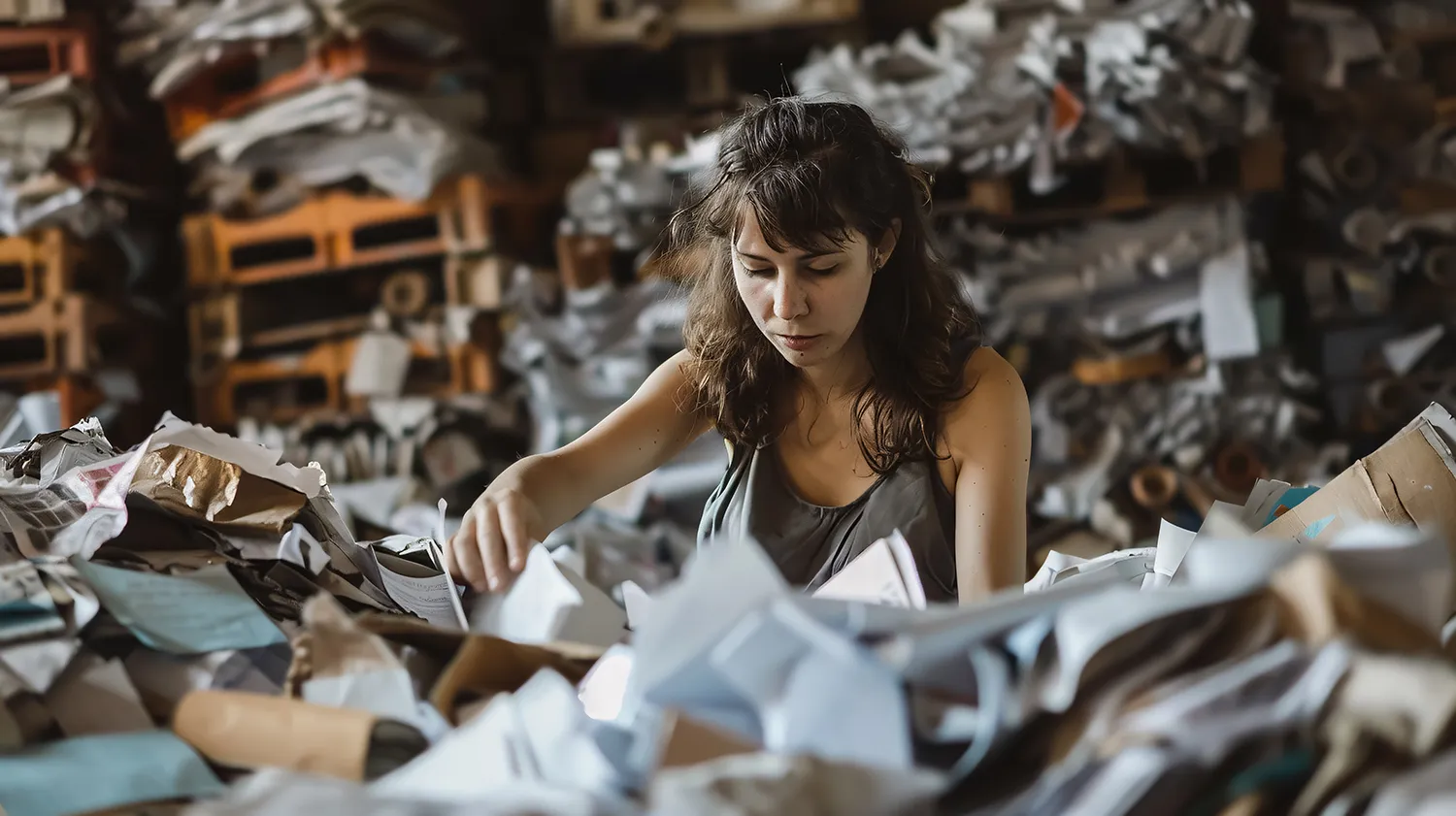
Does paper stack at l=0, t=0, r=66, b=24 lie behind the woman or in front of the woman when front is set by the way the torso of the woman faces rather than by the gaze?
behind

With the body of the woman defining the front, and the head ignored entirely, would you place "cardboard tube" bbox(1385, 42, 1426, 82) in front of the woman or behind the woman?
behind

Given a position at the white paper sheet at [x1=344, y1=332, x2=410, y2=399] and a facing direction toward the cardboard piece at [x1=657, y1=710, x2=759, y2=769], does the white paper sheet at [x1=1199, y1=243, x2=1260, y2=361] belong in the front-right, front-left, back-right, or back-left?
front-left

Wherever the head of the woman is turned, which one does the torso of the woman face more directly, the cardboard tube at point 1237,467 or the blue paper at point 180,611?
the blue paper

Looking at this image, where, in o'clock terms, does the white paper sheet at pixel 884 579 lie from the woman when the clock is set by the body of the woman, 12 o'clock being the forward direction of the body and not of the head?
The white paper sheet is roughly at 12 o'clock from the woman.

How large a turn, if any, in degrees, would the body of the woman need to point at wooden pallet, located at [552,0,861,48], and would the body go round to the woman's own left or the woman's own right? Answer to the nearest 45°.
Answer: approximately 180°

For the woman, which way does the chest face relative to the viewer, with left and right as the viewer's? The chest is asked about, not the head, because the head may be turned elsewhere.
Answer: facing the viewer
